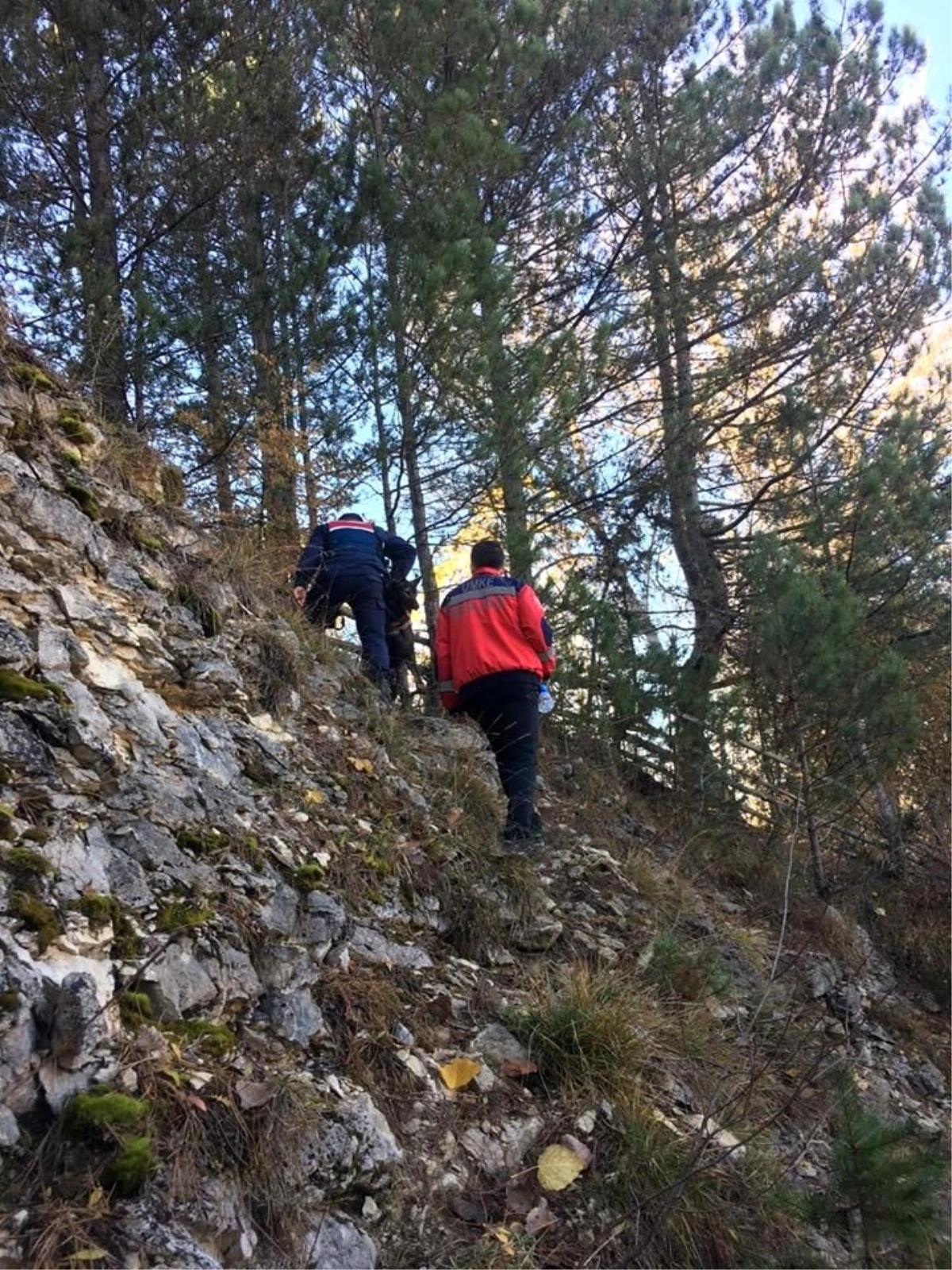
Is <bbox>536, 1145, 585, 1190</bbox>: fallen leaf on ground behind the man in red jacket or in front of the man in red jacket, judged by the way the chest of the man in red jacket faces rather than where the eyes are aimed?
behind

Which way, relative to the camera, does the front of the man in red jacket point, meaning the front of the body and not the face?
away from the camera

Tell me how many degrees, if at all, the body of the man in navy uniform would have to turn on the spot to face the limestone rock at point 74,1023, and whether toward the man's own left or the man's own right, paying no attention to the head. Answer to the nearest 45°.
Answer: approximately 180°

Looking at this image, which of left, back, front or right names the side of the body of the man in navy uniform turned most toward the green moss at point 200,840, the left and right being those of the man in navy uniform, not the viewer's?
back

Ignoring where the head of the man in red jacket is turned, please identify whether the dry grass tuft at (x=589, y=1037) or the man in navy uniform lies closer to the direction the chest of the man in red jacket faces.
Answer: the man in navy uniform

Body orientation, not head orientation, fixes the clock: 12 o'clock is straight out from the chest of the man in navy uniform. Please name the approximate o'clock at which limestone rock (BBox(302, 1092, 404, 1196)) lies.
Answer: The limestone rock is roughly at 6 o'clock from the man in navy uniform.

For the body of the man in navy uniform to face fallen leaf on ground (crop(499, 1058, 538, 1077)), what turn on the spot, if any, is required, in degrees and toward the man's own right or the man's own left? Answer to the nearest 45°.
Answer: approximately 180°

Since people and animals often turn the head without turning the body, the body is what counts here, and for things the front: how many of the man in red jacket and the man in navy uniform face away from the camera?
2

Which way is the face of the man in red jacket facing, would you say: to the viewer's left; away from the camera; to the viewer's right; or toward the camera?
away from the camera

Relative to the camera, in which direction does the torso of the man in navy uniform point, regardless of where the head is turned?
away from the camera
